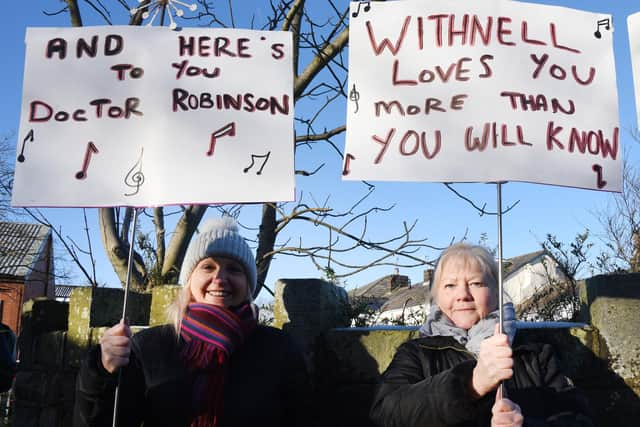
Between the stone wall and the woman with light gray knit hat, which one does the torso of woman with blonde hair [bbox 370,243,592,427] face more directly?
the woman with light gray knit hat

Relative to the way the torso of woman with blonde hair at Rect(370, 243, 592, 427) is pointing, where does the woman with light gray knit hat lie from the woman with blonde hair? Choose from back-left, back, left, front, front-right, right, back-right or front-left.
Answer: right

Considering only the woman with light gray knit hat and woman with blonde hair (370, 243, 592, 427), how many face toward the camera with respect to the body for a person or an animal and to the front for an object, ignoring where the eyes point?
2

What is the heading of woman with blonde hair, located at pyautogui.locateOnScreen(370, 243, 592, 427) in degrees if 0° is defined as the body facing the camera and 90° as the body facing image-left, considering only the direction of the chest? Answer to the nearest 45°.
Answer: approximately 0°

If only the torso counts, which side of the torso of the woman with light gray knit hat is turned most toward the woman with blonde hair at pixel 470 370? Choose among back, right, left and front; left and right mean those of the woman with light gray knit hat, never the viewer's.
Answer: left

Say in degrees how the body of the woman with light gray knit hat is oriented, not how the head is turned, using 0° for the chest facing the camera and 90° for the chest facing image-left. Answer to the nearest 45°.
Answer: approximately 0°
